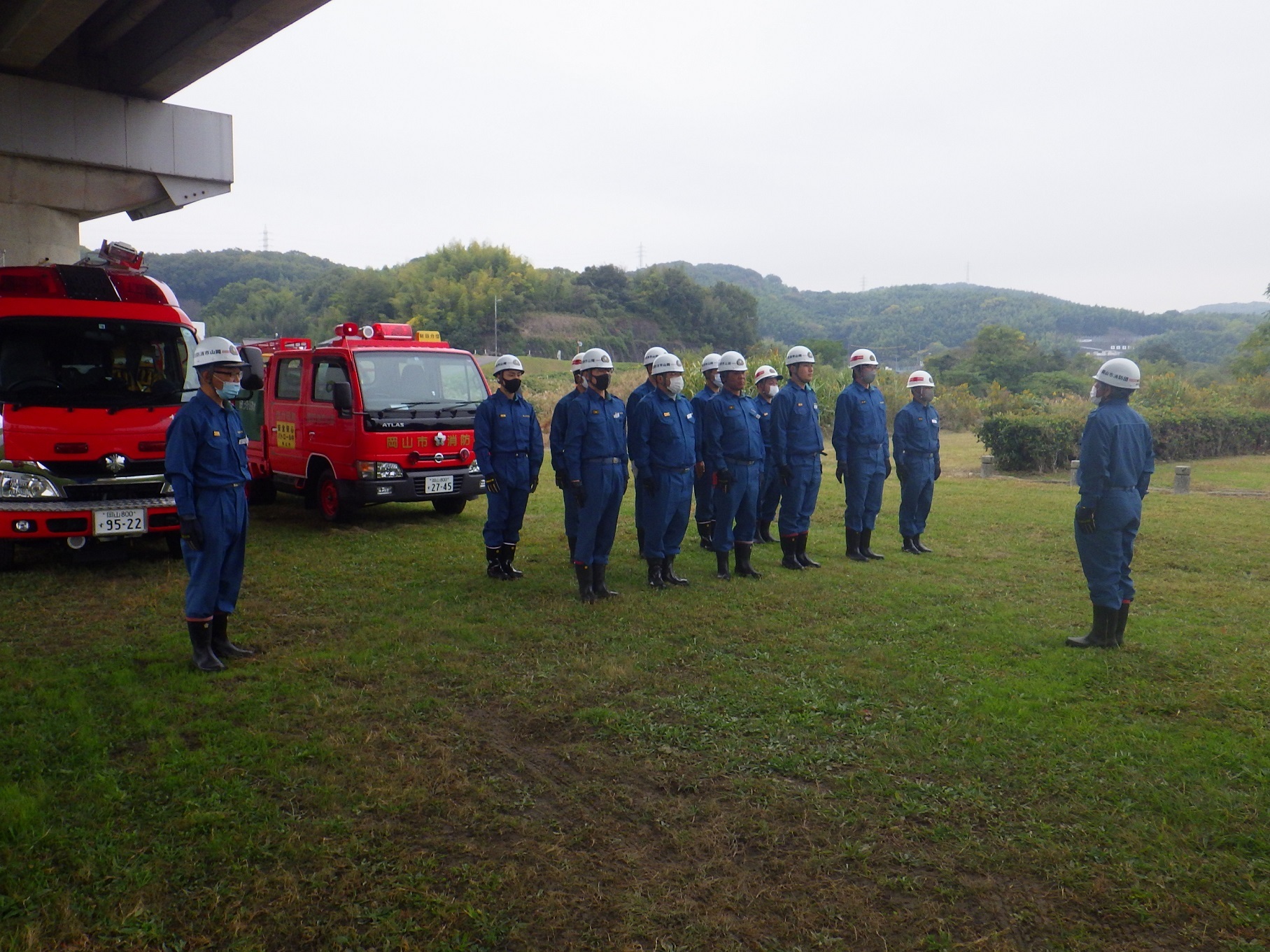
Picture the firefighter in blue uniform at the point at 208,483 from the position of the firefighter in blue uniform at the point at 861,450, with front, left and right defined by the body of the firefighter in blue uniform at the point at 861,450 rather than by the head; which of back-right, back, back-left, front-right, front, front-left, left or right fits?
right

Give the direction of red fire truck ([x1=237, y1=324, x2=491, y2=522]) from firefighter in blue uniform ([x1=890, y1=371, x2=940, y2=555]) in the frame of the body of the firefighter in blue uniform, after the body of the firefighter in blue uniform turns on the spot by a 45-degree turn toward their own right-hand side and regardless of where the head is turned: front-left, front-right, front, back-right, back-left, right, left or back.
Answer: right

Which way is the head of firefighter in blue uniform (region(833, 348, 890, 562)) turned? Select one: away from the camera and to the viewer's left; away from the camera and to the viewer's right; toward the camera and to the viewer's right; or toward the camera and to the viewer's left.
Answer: toward the camera and to the viewer's right

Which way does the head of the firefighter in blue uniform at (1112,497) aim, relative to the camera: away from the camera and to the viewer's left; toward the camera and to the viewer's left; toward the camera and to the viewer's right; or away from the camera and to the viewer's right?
away from the camera and to the viewer's left

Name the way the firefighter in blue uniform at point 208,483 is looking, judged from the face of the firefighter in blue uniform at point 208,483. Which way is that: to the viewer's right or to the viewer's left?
to the viewer's right

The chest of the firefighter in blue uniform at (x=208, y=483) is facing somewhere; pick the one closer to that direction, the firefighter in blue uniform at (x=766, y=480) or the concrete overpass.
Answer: the firefighter in blue uniform

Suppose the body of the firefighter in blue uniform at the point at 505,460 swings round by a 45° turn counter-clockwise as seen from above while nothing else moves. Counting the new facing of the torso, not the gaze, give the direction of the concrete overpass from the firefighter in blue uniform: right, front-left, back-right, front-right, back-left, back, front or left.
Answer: back-left

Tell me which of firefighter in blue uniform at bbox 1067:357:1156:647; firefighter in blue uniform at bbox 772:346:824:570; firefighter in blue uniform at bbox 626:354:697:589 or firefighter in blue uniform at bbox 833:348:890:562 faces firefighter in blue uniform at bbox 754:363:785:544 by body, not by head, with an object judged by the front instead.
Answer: firefighter in blue uniform at bbox 1067:357:1156:647

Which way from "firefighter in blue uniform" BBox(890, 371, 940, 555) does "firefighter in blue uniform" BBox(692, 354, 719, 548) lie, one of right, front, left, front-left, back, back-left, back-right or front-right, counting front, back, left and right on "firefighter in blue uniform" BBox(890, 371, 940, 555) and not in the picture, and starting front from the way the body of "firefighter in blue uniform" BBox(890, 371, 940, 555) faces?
right

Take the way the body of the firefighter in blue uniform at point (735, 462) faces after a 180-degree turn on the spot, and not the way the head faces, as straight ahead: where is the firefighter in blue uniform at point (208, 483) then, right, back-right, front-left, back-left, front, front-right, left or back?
left

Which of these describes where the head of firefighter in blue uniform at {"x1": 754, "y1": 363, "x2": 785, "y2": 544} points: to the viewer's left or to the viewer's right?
to the viewer's right

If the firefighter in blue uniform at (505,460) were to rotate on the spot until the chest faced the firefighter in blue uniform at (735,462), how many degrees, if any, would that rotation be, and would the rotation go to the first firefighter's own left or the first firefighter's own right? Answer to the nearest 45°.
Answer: approximately 45° to the first firefighter's own left

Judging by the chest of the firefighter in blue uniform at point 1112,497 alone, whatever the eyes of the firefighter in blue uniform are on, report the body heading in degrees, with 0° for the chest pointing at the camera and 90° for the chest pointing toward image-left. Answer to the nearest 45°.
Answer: approximately 135°
